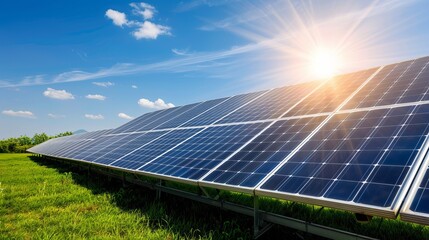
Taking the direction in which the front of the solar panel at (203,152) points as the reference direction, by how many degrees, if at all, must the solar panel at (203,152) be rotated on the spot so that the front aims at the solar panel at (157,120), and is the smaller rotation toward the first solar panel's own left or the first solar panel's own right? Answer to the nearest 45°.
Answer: approximately 135° to the first solar panel's own right

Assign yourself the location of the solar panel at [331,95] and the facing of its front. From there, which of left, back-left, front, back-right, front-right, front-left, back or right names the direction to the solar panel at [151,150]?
front-right

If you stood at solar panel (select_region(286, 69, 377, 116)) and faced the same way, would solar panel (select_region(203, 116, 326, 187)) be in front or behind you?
in front

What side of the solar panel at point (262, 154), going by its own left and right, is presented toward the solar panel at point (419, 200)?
left

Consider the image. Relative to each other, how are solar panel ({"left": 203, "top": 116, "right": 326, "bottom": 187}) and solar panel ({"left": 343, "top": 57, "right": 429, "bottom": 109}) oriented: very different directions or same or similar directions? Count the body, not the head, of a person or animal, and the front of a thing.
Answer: same or similar directions

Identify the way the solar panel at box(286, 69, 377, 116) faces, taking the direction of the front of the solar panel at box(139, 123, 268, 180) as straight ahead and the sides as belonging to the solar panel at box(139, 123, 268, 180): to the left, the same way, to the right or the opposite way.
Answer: the same way

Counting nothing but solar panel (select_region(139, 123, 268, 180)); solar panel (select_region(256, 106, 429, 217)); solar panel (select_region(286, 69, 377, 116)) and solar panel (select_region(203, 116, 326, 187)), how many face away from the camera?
0

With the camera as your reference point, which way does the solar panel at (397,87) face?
facing the viewer and to the left of the viewer

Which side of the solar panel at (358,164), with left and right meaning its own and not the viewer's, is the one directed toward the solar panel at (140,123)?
right

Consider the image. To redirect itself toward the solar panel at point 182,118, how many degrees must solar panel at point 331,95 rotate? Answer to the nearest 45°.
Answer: approximately 90° to its right

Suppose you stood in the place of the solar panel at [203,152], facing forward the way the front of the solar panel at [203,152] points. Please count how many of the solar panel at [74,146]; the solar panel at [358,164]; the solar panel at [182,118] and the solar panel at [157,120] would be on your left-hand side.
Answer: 1

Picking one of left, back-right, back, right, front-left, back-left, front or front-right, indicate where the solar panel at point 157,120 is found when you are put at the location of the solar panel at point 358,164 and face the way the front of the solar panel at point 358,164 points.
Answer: right

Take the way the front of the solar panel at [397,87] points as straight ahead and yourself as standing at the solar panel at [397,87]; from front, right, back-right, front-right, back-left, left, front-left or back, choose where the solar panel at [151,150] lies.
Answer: front-right

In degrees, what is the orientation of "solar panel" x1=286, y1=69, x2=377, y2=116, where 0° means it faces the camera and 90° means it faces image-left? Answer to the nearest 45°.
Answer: approximately 45°

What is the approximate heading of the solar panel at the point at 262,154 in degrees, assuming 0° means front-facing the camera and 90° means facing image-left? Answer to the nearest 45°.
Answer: approximately 45°

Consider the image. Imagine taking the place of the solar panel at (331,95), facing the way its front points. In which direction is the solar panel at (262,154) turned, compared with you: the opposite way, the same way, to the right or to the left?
the same way

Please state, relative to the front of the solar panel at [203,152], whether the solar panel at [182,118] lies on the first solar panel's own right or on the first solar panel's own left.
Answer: on the first solar panel's own right

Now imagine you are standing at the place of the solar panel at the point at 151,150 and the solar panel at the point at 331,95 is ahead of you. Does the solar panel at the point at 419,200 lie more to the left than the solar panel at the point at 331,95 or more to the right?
right

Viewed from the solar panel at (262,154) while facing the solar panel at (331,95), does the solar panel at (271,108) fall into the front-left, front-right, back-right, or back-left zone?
front-left

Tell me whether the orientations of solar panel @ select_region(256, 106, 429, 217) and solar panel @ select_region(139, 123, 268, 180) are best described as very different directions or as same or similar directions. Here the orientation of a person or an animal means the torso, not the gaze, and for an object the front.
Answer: same or similar directions

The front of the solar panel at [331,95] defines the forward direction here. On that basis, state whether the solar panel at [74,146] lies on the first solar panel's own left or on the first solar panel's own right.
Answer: on the first solar panel's own right

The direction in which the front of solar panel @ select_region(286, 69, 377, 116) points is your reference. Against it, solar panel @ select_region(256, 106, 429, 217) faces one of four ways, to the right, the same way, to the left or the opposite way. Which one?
the same way

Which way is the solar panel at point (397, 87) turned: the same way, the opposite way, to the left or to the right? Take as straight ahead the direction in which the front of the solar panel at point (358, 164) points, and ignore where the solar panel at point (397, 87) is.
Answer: the same way
